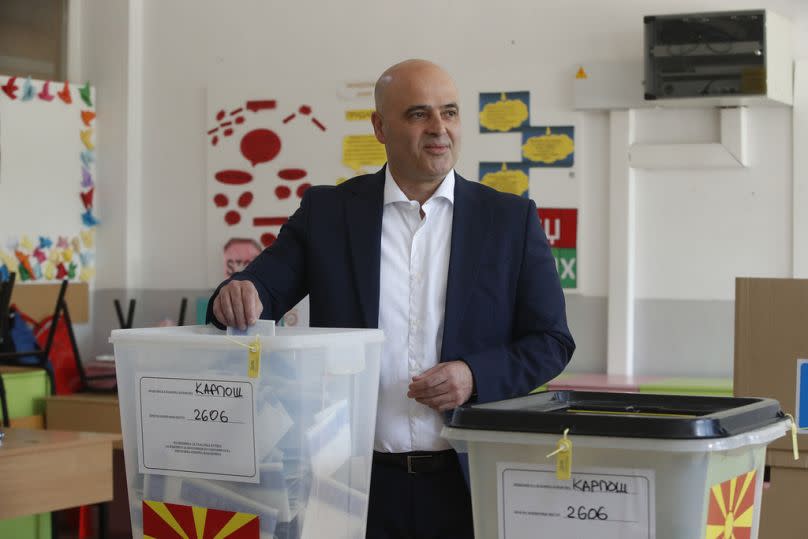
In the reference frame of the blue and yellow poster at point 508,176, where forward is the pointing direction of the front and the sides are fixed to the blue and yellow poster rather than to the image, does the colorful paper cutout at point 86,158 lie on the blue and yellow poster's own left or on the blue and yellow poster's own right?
on the blue and yellow poster's own right

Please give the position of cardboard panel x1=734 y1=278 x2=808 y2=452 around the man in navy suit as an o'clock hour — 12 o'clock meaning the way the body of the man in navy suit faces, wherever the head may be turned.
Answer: The cardboard panel is roughly at 8 o'clock from the man in navy suit.

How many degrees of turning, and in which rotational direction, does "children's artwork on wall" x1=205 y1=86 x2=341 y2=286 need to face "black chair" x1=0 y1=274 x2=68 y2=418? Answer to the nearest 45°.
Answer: approximately 90° to its right

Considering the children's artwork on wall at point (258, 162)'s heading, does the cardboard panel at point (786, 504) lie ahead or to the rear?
ahead

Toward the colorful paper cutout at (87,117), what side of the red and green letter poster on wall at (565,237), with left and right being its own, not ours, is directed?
right

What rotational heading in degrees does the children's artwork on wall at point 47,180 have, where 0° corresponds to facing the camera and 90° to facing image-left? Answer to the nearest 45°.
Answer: approximately 0°

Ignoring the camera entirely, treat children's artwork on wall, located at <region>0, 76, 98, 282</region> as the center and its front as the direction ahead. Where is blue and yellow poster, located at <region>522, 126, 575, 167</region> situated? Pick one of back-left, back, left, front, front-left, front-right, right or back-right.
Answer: front-left

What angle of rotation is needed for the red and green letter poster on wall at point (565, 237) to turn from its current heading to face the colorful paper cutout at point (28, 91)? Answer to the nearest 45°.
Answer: approximately 90° to its right

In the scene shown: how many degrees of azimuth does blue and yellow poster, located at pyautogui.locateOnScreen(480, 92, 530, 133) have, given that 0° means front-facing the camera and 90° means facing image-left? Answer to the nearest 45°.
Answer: approximately 0°

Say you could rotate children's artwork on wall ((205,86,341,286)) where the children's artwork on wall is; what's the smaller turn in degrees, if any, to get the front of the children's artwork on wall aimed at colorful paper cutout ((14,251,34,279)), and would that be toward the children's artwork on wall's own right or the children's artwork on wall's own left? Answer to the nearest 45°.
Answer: approximately 90° to the children's artwork on wall's own right

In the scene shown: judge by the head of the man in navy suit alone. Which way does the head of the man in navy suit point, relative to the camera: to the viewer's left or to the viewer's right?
to the viewer's right
